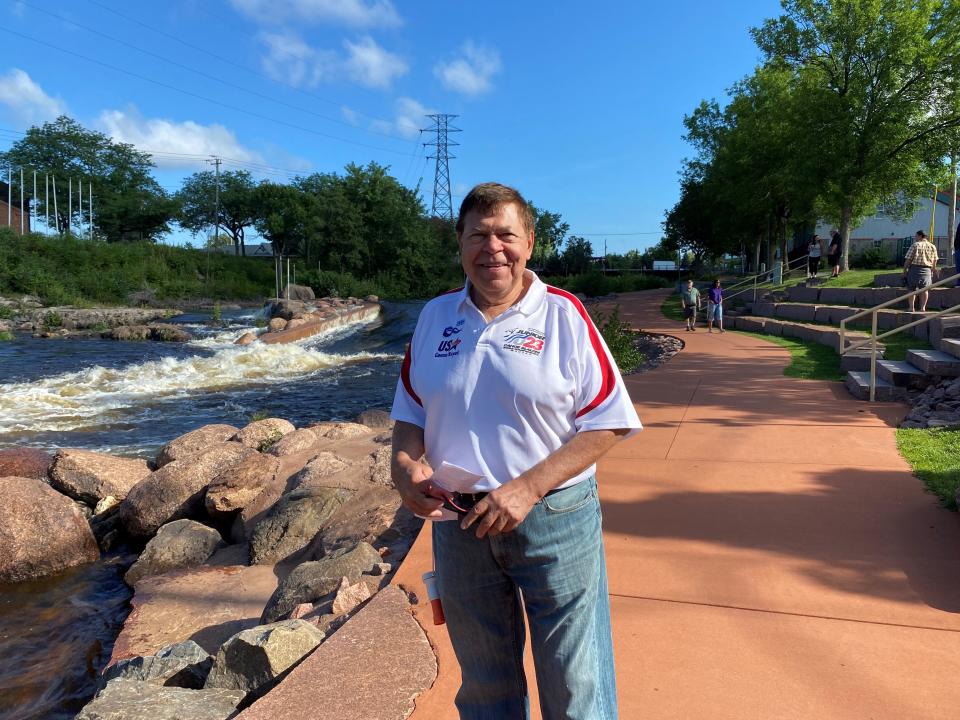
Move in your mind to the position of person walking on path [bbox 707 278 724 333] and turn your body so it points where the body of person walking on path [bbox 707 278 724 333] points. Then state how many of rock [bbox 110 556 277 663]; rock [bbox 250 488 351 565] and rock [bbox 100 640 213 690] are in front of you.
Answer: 3

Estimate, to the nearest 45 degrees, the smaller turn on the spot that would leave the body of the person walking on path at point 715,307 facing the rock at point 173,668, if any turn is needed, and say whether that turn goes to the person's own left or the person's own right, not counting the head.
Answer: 0° — they already face it

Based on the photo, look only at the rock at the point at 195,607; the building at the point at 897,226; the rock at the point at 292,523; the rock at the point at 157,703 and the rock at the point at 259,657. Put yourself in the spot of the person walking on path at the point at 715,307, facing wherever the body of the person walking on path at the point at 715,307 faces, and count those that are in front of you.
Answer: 4

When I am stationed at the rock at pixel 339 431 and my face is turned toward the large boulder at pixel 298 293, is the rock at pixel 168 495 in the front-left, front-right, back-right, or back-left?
back-left

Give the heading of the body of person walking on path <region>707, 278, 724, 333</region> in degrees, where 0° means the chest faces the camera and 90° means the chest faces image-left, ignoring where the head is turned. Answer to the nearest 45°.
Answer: approximately 0°

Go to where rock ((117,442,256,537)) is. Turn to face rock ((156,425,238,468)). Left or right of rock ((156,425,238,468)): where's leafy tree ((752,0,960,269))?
right

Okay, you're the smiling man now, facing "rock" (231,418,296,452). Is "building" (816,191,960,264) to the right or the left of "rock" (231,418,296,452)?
right
